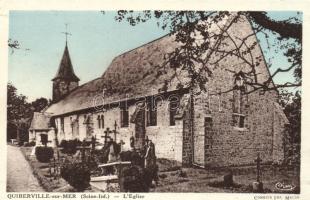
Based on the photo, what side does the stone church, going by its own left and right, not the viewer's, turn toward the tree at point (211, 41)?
back

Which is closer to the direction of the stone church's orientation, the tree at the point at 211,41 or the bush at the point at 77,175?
the bush
